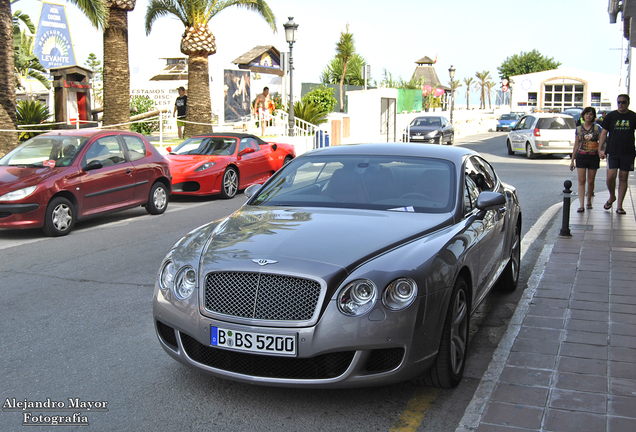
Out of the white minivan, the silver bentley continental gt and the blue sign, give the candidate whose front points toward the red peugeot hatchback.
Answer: the blue sign

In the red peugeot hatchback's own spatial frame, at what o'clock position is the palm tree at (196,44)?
The palm tree is roughly at 5 o'clock from the red peugeot hatchback.

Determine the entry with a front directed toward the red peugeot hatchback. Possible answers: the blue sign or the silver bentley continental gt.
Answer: the blue sign

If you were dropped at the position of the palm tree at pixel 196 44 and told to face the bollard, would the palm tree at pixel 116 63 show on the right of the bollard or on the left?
right
